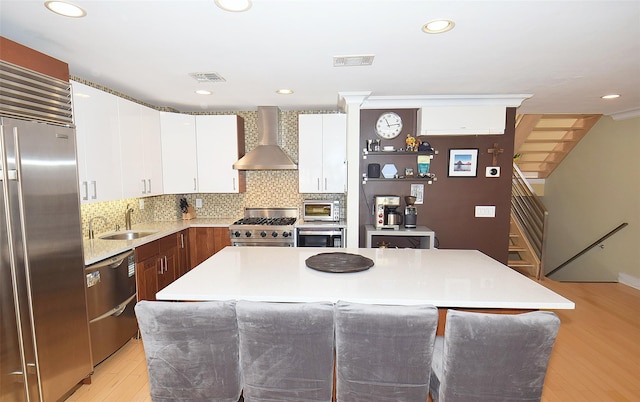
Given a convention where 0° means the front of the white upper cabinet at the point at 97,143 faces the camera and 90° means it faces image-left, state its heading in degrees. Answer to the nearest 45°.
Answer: approximately 315°

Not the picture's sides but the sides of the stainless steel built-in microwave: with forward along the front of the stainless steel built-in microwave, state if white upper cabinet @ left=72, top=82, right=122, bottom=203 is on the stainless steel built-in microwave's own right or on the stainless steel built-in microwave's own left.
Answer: on the stainless steel built-in microwave's own right

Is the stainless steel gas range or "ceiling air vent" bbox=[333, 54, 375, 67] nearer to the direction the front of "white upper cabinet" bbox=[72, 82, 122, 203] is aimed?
the ceiling air vent

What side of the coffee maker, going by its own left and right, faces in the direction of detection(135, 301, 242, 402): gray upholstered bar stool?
front

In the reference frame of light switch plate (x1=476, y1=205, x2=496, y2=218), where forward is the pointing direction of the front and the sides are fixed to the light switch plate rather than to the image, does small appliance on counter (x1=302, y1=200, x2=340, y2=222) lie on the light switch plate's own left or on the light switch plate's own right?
on the light switch plate's own right

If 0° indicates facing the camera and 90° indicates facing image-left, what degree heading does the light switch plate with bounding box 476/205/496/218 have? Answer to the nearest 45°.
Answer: approximately 0°

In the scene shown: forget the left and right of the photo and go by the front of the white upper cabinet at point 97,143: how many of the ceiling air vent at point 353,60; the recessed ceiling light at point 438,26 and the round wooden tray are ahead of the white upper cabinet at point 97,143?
3

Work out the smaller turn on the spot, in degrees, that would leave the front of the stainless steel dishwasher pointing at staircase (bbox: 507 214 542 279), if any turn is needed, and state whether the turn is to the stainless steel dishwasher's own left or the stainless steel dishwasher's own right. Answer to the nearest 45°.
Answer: approximately 45° to the stainless steel dishwasher's own left

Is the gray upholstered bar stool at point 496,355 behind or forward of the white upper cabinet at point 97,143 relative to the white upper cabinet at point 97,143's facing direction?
forward

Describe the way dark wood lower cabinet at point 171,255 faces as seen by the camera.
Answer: facing the viewer and to the right of the viewer

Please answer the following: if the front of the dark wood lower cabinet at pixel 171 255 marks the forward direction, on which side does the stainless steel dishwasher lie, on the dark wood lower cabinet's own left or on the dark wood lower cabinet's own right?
on the dark wood lower cabinet's own right

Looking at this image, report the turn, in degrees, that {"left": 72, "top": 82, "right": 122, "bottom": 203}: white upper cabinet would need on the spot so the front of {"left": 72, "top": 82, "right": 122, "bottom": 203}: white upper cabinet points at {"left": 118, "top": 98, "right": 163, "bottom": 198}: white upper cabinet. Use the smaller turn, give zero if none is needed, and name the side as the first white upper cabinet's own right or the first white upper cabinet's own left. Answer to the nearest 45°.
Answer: approximately 90° to the first white upper cabinet's own left

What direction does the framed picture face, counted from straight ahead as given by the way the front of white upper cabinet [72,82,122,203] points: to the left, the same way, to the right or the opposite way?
to the right
